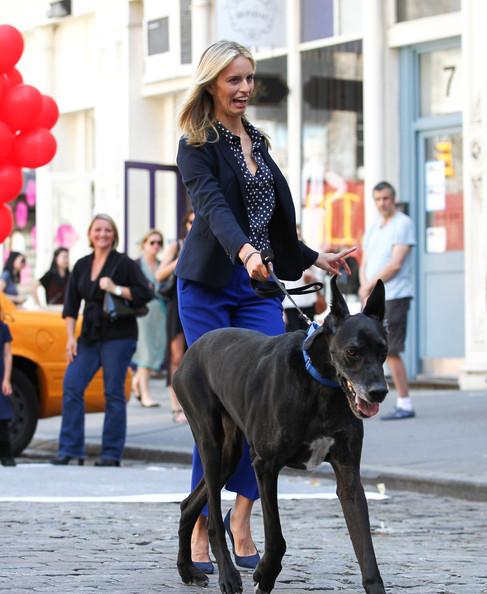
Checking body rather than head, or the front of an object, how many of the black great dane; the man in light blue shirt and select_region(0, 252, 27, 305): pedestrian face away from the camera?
0

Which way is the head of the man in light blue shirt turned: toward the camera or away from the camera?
toward the camera

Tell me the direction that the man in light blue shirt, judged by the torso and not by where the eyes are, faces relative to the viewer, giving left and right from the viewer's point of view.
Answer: facing the viewer and to the left of the viewer

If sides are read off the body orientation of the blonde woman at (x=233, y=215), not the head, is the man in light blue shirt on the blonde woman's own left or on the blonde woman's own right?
on the blonde woman's own left

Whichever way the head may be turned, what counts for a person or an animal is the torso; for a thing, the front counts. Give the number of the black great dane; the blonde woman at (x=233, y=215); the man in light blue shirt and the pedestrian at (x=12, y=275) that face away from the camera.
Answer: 0

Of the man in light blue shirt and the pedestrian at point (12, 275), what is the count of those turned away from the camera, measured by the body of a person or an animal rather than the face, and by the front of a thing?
0

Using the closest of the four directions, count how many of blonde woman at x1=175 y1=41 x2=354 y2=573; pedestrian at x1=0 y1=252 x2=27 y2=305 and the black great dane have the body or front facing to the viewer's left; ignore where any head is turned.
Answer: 0

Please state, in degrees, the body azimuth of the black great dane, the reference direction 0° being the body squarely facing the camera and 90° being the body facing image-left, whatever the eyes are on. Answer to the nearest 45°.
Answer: approximately 315°

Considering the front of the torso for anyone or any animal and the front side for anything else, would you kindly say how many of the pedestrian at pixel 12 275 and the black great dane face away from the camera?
0

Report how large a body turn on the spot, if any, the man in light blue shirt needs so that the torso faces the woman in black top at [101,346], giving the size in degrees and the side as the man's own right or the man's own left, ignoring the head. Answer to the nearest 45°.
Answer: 0° — they already face them

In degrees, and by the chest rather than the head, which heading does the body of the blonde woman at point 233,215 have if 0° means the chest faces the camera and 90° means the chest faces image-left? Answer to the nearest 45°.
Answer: approximately 315°

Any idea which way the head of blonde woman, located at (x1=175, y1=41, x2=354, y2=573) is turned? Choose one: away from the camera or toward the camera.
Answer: toward the camera

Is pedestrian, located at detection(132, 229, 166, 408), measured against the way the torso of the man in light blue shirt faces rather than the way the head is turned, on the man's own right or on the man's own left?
on the man's own right
